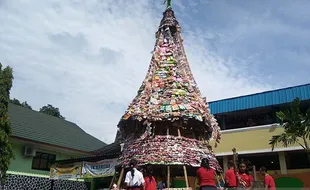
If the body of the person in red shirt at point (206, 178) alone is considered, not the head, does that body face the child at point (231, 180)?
no

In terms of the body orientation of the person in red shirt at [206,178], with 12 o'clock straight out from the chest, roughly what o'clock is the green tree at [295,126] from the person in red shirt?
The green tree is roughly at 1 o'clock from the person in red shirt.

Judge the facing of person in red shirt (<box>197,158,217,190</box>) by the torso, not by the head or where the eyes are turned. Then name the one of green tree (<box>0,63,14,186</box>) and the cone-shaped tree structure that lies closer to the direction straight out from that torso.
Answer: the cone-shaped tree structure

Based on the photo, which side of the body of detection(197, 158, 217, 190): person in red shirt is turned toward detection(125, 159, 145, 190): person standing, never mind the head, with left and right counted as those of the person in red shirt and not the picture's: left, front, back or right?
left

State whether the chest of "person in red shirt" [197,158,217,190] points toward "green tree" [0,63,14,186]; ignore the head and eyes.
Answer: no

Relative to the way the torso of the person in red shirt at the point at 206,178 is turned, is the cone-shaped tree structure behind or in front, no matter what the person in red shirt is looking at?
in front

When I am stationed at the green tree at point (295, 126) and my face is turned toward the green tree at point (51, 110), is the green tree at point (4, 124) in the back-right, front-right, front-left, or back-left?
front-left

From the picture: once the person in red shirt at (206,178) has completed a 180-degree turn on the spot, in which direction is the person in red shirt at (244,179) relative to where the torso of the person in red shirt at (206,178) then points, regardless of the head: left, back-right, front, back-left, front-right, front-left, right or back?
back-left

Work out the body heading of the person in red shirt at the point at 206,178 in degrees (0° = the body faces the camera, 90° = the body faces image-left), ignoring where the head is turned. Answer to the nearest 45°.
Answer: approximately 180°

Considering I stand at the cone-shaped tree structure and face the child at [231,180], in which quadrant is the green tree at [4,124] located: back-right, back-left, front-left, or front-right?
back-right
